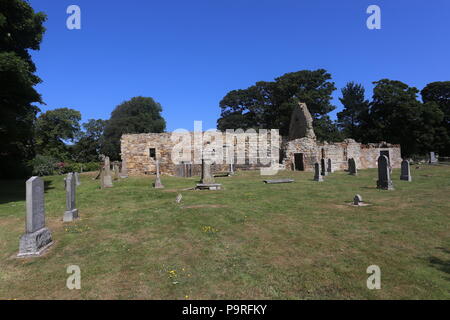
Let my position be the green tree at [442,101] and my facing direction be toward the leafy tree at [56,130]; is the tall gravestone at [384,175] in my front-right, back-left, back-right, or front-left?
front-left

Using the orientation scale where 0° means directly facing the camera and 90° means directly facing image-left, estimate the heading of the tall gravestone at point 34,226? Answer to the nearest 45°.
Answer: approximately 315°

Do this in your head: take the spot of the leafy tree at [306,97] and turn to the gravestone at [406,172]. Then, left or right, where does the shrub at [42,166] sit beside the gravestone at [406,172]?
right

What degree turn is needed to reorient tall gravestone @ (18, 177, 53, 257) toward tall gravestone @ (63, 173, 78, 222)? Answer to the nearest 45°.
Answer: approximately 135° to its left

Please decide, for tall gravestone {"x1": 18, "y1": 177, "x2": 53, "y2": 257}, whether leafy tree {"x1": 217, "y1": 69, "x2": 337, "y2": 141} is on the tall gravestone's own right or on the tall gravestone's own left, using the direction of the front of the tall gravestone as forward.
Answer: on the tall gravestone's own left

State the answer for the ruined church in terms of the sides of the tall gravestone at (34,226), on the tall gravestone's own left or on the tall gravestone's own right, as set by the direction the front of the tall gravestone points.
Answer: on the tall gravestone's own left

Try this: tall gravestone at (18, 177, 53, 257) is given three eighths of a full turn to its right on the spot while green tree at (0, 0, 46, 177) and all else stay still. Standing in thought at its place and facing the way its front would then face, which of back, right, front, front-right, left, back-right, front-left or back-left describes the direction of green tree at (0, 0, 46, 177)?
right

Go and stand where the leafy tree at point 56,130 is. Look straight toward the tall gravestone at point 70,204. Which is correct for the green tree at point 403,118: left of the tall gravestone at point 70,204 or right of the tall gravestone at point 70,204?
left

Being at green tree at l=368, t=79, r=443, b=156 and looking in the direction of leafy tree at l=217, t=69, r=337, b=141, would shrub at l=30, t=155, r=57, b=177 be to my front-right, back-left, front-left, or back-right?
front-left
